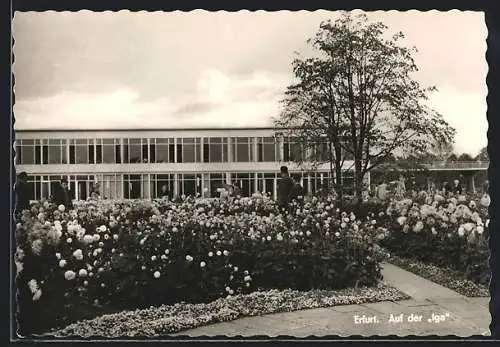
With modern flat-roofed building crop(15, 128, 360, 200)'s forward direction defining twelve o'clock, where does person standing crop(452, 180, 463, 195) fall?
The person standing is roughly at 9 o'clock from the modern flat-roofed building.

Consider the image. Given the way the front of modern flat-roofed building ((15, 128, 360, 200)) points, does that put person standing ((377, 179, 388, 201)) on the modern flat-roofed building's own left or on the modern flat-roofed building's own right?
on the modern flat-roofed building's own left

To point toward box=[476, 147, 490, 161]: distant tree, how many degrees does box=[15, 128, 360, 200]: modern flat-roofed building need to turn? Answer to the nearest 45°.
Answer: approximately 90° to its left

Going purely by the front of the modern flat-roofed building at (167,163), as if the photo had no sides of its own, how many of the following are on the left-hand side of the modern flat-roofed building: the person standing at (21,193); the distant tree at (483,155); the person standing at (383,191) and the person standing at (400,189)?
3

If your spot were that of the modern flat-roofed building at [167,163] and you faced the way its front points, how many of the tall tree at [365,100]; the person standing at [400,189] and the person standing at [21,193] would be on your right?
1

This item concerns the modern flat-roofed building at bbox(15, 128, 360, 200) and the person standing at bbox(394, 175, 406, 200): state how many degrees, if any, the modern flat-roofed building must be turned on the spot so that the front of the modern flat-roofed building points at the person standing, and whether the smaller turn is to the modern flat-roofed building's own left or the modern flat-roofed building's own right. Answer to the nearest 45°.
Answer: approximately 90° to the modern flat-roofed building's own left

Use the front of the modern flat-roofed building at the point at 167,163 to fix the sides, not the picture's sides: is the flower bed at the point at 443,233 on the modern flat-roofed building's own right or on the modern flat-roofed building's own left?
on the modern flat-roofed building's own left

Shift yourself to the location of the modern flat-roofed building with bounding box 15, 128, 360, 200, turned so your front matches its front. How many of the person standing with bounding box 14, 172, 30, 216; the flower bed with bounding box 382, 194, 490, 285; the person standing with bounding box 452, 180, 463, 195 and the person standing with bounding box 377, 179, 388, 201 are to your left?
3

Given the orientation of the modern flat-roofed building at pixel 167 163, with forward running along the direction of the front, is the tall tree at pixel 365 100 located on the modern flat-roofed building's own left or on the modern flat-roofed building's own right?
on the modern flat-roofed building's own left
